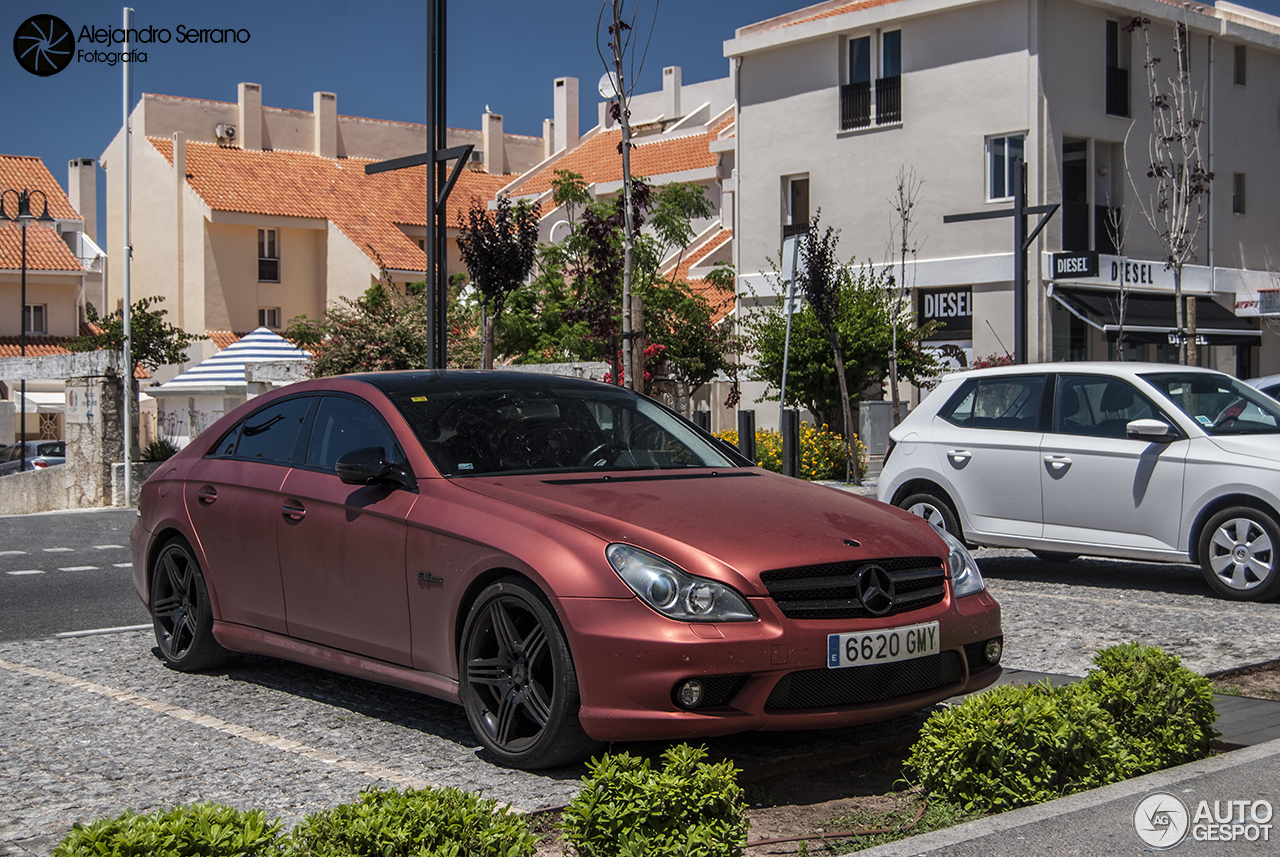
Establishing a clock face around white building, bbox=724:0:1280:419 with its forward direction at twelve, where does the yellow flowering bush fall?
The yellow flowering bush is roughly at 2 o'clock from the white building.

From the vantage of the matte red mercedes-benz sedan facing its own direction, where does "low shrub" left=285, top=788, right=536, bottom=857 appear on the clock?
The low shrub is roughly at 2 o'clock from the matte red mercedes-benz sedan.

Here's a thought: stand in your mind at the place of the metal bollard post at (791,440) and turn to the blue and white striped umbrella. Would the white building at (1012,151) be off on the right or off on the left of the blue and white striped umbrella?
right

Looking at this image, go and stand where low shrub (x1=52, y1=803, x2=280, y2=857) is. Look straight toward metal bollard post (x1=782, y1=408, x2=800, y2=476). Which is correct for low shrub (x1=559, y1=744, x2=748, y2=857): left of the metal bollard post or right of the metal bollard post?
right

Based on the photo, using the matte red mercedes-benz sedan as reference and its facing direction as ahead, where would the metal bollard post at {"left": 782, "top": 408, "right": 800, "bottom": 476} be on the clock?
The metal bollard post is roughly at 8 o'clock from the matte red mercedes-benz sedan.

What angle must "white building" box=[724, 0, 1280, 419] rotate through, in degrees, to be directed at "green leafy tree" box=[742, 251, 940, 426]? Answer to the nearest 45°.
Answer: approximately 90° to its right

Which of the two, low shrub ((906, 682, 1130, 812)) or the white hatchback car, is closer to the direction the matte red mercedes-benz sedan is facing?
the low shrub

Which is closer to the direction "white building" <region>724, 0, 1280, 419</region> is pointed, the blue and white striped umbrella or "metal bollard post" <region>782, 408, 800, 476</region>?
the metal bollard post

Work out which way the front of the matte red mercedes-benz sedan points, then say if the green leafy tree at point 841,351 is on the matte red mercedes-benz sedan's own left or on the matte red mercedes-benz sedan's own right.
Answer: on the matte red mercedes-benz sedan's own left

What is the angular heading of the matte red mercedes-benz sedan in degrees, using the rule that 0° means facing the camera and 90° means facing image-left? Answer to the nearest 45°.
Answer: approximately 315°

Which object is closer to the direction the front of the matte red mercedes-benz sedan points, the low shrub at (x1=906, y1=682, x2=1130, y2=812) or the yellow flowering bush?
the low shrub

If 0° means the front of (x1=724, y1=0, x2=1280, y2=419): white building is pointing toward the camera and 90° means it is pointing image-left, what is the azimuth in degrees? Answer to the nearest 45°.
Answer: approximately 315°

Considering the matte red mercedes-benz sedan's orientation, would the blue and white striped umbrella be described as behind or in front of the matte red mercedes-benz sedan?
behind

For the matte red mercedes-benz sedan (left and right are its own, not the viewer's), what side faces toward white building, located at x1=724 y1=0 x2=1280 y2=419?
left
